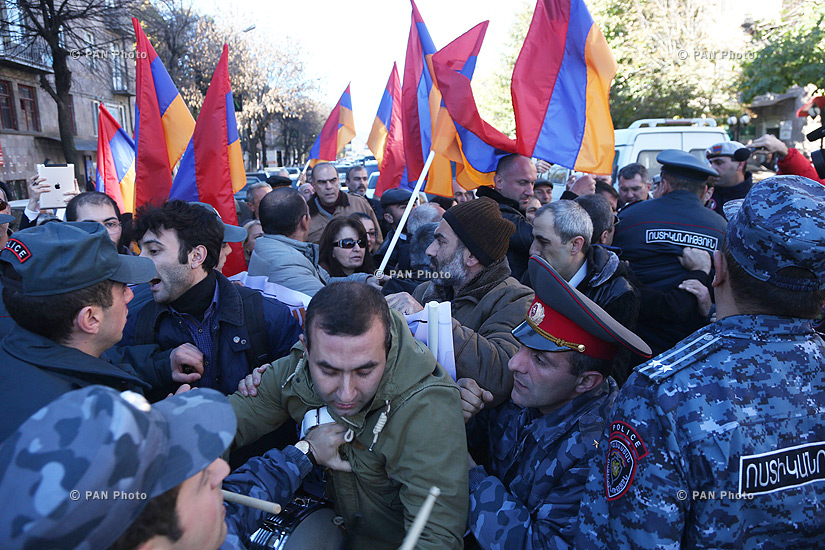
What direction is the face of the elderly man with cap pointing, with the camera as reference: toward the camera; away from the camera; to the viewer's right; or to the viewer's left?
to the viewer's left

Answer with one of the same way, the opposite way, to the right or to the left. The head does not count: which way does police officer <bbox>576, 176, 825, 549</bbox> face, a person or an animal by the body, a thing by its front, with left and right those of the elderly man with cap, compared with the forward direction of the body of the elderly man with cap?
to the right

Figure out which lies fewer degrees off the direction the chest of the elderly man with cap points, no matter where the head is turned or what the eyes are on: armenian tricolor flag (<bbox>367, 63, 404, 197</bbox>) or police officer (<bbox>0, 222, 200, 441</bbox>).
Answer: the police officer

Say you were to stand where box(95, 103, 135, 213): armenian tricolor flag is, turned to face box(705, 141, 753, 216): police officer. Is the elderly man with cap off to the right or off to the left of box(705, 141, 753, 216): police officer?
right

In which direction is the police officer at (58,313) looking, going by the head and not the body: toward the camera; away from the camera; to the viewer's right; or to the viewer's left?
to the viewer's right

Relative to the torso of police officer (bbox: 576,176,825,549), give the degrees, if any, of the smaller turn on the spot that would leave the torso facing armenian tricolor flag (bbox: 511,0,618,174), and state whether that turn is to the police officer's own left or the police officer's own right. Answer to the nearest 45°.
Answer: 0° — they already face it

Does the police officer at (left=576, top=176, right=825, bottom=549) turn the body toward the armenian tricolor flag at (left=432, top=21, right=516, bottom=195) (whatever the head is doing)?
yes

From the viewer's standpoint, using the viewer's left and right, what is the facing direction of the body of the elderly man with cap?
facing to the left of the viewer

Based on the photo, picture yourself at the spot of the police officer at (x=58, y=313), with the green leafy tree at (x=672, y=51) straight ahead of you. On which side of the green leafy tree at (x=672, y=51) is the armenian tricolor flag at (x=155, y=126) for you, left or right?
left

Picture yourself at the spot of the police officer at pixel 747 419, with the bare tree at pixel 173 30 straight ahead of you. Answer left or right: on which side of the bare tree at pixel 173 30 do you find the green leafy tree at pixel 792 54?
right

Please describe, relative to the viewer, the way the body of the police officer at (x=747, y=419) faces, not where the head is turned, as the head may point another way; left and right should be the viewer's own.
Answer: facing away from the viewer and to the left of the viewer

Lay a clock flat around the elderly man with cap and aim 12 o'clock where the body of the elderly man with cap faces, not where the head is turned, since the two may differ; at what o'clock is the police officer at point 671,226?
The police officer is roughly at 5 o'clock from the elderly man with cap.

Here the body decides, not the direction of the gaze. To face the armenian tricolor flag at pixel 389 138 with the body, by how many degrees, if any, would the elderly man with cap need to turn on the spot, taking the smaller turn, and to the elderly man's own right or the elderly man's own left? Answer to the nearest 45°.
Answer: approximately 90° to the elderly man's own right
